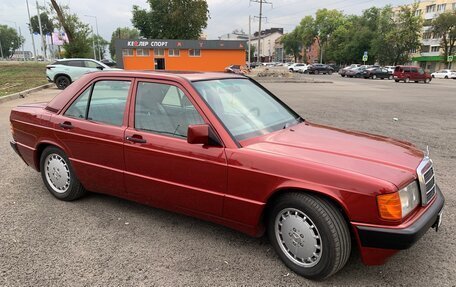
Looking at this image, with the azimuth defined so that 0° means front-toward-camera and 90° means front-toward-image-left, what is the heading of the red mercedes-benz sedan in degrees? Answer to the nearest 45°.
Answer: approximately 315°

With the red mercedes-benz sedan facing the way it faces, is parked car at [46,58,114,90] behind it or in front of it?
behind
